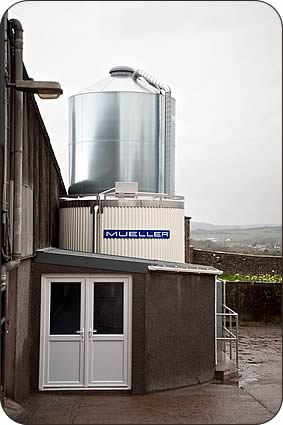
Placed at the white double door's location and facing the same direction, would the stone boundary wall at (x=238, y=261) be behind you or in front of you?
behind

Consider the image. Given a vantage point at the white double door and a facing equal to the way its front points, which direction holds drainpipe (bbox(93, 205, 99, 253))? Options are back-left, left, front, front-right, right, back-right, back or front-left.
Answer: back

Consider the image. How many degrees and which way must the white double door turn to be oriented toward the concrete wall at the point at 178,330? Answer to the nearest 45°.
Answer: approximately 90° to its left

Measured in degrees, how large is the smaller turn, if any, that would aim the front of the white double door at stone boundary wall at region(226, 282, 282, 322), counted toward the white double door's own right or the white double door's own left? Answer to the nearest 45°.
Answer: approximately 135° to the white double door's own left

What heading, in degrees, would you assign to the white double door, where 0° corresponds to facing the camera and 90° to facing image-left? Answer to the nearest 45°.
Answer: approximately 0°

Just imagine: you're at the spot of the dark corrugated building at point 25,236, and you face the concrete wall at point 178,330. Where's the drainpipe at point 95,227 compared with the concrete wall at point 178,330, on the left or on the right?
left
